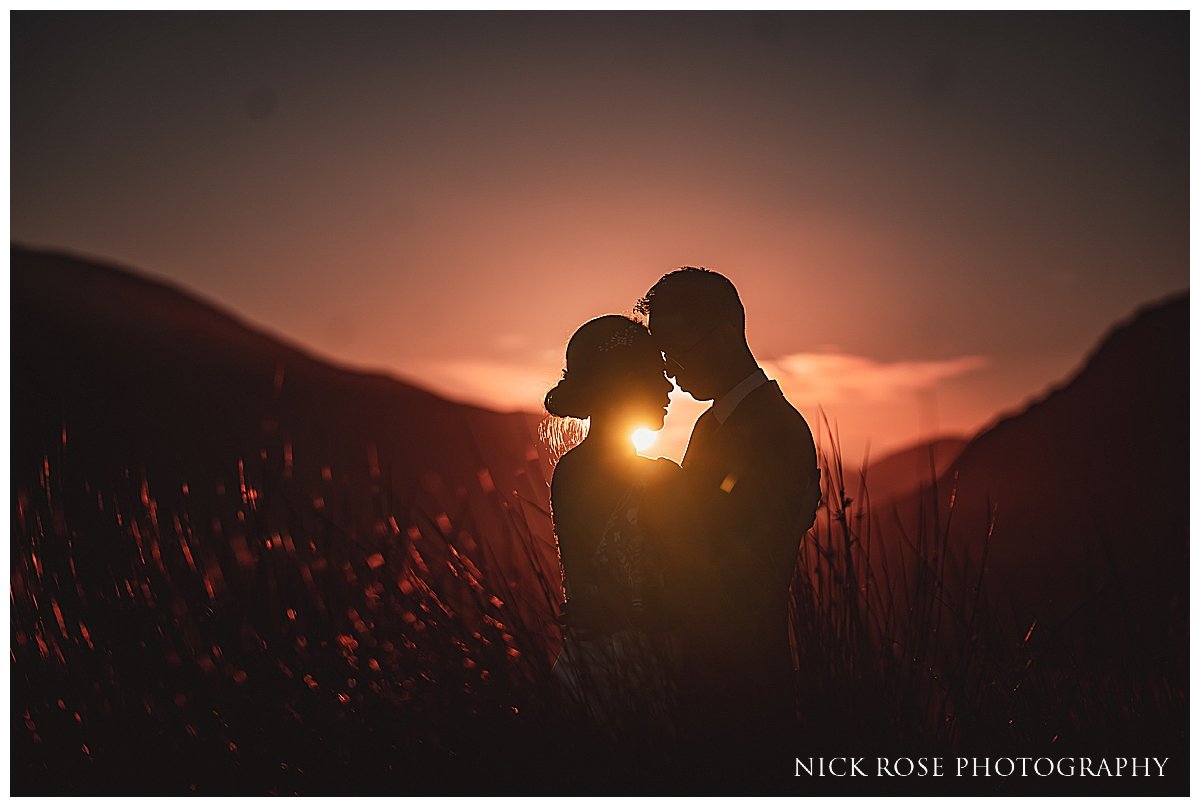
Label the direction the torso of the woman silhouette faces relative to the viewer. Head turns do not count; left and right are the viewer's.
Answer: facing to the right of the viewer
